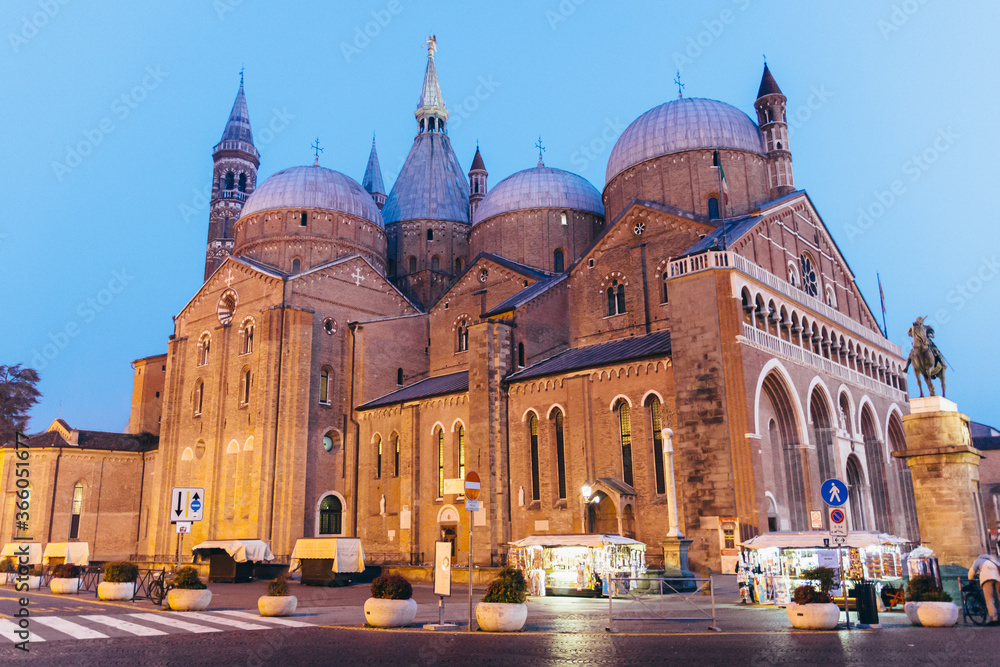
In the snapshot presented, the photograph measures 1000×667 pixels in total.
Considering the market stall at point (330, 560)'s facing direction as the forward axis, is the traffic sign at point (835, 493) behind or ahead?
ahead

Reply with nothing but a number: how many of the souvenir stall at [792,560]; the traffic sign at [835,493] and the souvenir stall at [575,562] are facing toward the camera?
3

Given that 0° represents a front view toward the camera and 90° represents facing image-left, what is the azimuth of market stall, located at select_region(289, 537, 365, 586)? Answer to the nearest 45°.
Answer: approximately 0°

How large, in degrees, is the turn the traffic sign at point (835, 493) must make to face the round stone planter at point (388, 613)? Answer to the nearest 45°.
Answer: approximately 90° to its right

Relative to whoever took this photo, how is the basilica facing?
facing the viewer and to the right of the viewer

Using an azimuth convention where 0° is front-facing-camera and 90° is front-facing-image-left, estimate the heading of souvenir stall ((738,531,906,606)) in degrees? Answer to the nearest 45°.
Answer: approximately 0°

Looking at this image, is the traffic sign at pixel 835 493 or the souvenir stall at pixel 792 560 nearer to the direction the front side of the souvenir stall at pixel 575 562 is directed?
the traffic sign

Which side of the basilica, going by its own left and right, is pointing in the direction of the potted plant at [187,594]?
right

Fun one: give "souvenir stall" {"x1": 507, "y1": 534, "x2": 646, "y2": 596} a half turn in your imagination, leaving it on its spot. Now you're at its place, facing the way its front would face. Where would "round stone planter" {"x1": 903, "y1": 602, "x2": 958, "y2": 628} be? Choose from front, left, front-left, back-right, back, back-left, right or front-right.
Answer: back-right
